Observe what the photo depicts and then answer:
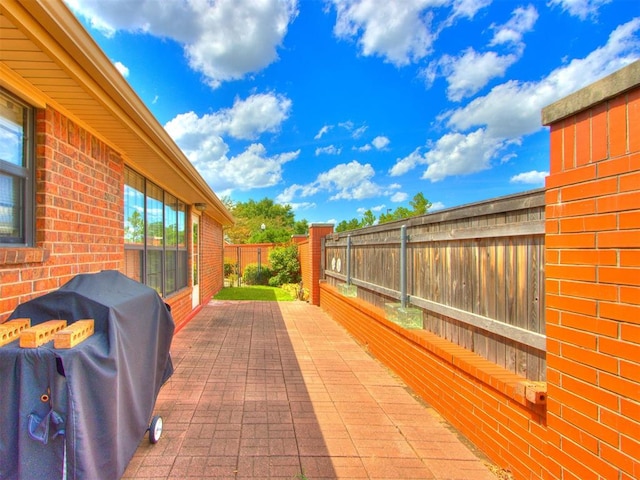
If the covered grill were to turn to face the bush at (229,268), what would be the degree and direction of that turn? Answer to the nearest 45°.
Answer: approximately 135° to its left

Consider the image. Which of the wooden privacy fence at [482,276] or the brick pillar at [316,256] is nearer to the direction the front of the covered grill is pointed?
the wooden privacy fence

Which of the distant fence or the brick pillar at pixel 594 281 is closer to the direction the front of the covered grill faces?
the brick pillar

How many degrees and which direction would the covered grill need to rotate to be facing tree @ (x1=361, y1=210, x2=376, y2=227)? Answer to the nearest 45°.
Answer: approximately 90° to its left

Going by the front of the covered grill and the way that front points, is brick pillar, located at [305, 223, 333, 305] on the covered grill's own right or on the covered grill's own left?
on the covered grill's own left

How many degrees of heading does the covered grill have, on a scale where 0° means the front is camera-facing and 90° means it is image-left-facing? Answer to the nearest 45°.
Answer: approximately 315°

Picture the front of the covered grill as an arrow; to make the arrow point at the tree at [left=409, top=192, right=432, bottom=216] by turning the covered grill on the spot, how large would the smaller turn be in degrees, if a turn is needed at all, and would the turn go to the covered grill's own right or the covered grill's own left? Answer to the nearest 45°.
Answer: approximately 90° to the covered grill's own left
